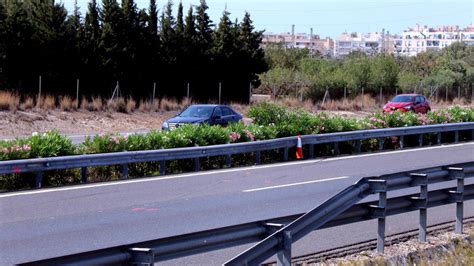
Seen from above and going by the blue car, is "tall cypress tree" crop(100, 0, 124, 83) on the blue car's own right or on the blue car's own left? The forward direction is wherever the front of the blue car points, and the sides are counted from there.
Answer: on the blue car's own right

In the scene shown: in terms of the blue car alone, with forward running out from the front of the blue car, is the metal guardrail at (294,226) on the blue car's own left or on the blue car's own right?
on the blue car's own left

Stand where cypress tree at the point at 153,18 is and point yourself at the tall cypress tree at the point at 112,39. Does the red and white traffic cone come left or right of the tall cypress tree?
left

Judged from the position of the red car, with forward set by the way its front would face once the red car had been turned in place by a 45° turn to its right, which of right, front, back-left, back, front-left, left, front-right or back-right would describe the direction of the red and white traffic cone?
left

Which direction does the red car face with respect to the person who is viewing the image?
facing the viewer and to the left of the viewer

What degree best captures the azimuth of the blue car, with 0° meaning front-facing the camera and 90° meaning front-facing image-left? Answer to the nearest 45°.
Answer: approximately 45°

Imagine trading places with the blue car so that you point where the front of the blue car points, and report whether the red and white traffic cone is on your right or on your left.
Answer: on your left

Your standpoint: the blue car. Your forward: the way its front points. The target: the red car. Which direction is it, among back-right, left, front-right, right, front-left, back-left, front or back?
back

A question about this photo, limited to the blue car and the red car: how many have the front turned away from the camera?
0
